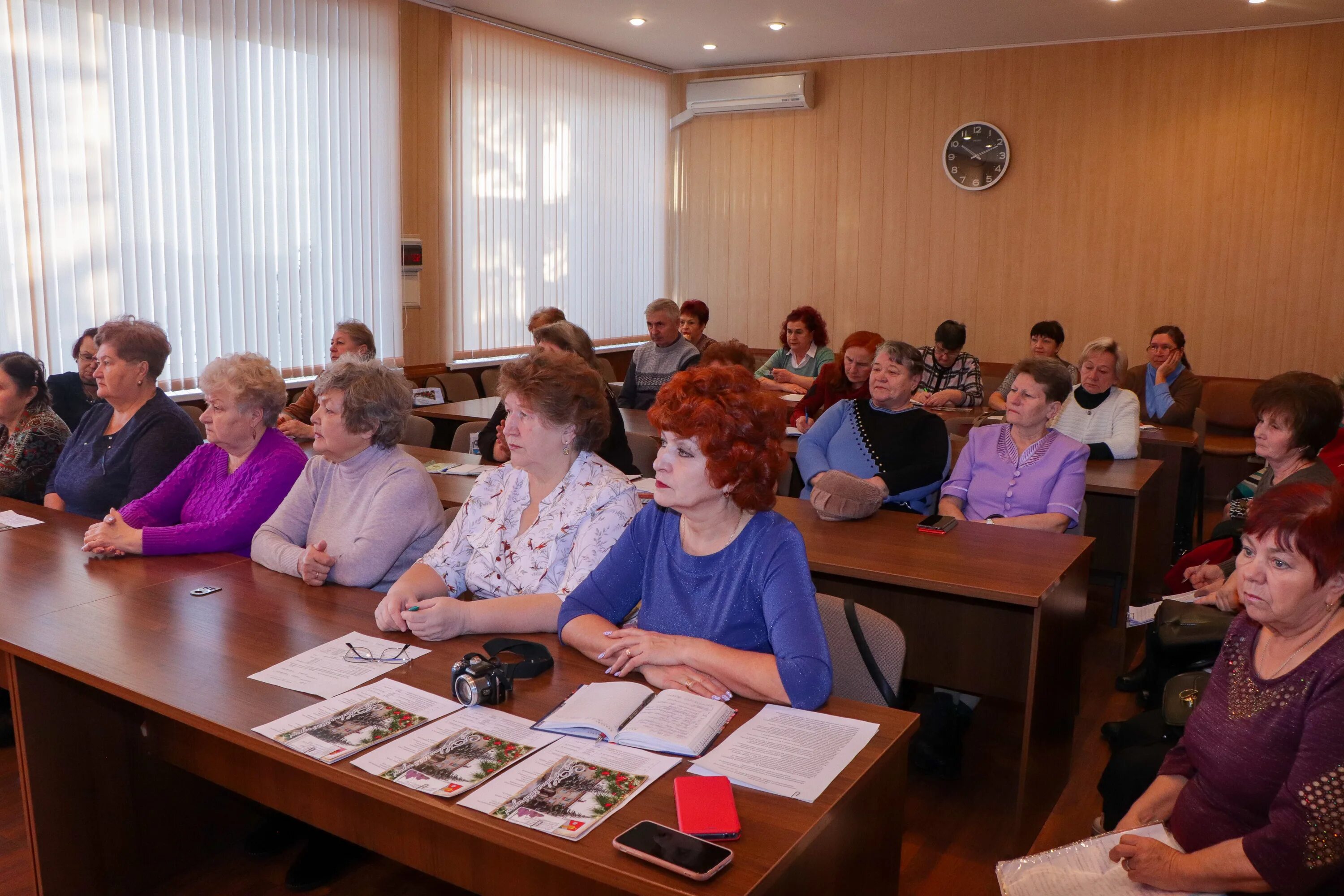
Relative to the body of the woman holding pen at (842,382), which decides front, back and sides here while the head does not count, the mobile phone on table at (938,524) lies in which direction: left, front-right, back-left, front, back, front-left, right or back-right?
front-left

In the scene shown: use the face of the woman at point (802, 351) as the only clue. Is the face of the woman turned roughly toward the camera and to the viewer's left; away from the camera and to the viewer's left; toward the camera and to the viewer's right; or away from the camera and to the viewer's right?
toward the camera and to the viewer's left

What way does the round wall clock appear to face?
toward the camera

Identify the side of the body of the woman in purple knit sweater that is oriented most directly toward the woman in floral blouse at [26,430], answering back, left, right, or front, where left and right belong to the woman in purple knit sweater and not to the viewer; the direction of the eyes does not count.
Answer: right

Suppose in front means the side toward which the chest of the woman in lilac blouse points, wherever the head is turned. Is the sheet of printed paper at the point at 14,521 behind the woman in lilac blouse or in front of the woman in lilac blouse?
in front

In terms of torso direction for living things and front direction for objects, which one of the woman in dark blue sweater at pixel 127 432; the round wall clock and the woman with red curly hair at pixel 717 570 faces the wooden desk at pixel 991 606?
the round wall clock

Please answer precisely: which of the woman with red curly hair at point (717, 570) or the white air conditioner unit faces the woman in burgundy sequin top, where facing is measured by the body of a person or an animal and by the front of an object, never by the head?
the white air conditioner unit

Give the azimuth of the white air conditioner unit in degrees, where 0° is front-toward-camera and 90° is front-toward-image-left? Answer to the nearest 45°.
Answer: approximately 0°

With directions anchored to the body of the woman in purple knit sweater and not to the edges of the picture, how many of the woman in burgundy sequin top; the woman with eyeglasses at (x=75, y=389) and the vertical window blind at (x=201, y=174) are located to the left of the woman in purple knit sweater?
1

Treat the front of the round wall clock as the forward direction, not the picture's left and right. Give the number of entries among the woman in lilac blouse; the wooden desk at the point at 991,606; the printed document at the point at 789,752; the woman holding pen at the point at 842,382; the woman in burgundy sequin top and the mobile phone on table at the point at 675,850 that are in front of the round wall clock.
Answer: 6

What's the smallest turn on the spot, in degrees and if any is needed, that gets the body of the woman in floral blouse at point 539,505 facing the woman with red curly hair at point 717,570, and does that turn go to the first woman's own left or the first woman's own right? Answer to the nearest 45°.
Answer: approximately 90° to the first woman's own left

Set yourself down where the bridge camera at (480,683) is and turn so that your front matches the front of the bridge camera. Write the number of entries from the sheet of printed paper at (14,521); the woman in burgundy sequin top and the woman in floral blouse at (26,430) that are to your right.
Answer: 2

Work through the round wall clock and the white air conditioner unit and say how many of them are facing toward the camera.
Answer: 2

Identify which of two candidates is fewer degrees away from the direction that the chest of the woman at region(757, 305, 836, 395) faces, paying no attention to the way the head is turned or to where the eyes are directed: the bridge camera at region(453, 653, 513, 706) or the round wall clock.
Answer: the bridge camera
